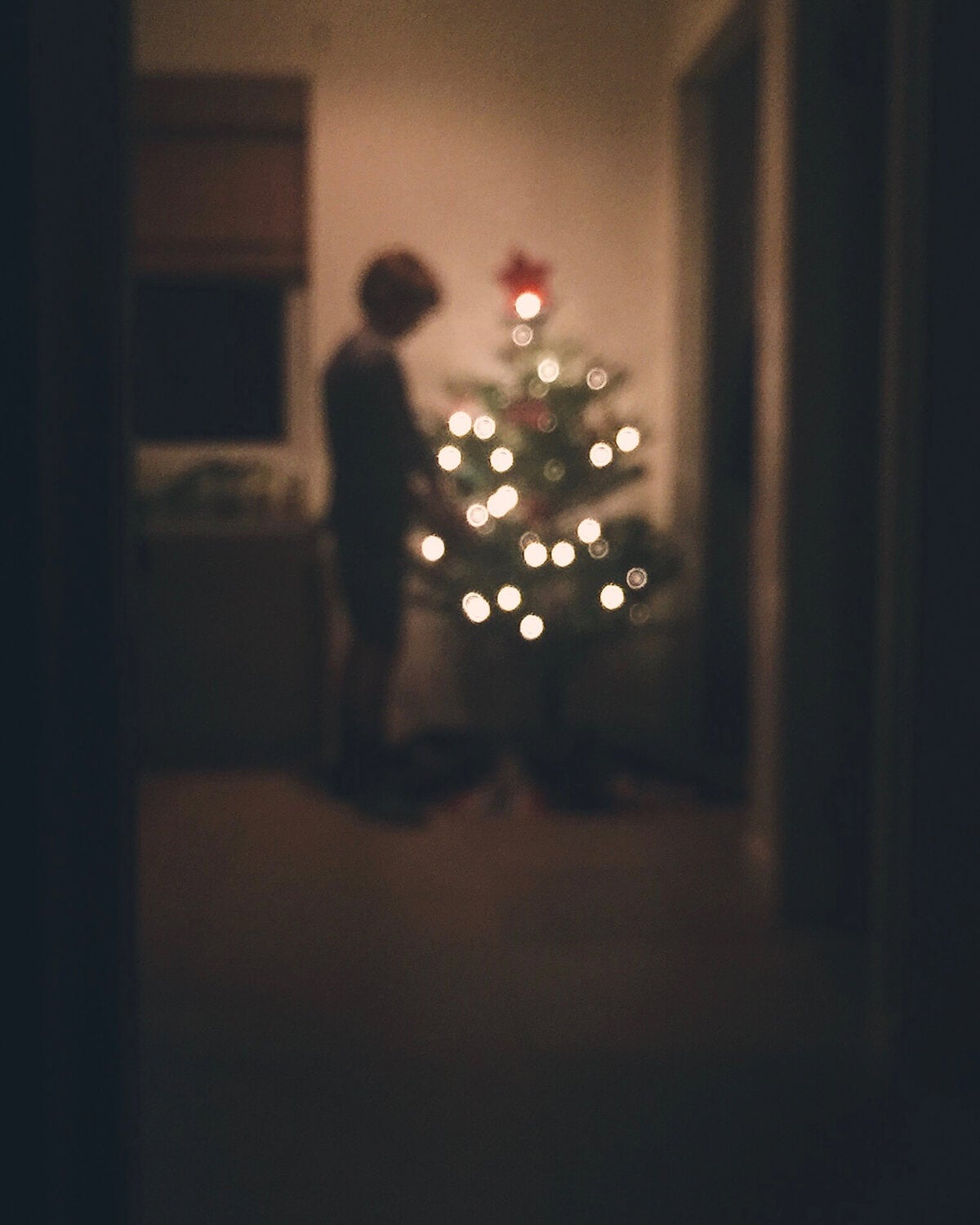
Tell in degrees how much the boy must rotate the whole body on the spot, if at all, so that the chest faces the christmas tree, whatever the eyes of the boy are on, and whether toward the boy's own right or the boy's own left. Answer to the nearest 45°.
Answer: approximately 45° to the boy's own left

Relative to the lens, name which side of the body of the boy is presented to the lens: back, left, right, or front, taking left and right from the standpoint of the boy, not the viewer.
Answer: right
